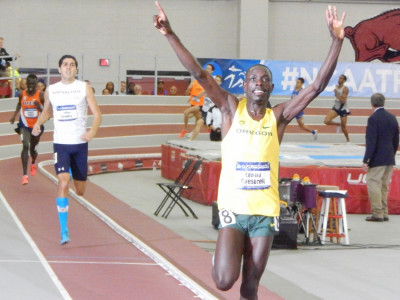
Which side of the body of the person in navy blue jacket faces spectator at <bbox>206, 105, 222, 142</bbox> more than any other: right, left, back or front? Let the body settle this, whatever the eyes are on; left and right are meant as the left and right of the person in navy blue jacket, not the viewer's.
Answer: front

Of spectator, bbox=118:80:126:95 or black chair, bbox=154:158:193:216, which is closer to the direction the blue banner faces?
the black chair

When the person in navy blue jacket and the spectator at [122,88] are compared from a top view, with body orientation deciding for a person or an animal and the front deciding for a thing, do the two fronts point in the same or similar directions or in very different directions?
very different directions

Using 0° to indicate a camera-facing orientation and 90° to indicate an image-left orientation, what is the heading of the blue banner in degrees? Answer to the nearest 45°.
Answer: approximately 0°

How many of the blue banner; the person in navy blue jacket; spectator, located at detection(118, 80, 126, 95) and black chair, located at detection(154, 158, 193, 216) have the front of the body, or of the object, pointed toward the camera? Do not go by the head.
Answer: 2

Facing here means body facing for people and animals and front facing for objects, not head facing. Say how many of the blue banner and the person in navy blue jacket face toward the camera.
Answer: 1

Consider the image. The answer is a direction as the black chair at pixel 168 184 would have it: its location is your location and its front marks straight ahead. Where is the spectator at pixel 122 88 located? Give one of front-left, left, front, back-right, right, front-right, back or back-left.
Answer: right

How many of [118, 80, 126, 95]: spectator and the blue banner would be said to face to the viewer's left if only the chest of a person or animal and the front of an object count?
0

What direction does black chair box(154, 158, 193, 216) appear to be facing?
to the viewer's left

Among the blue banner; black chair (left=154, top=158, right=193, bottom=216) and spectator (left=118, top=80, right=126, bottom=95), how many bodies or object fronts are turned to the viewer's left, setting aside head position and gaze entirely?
1
